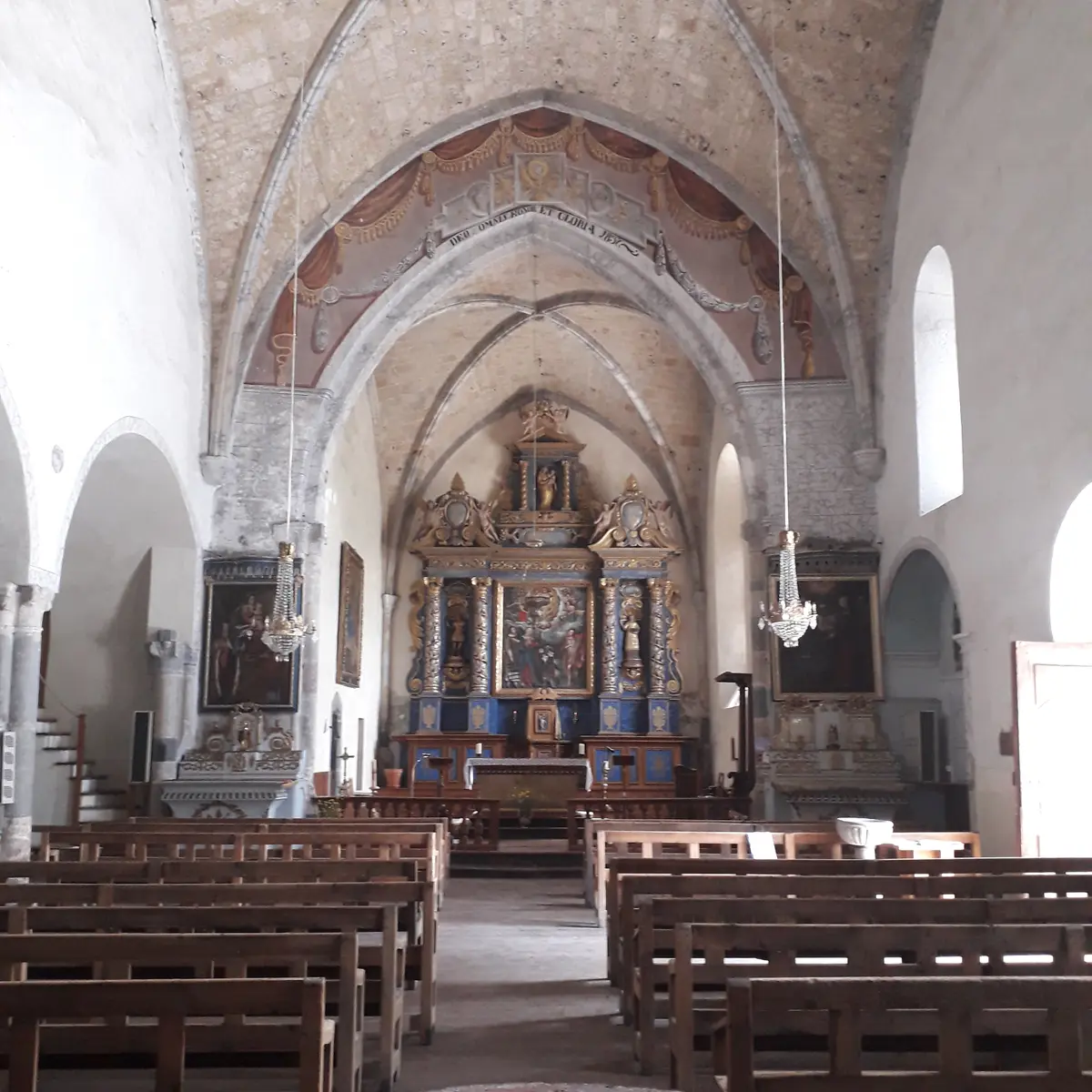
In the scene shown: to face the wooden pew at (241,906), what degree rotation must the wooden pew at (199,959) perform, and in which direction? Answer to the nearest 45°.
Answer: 0° — it already faces it

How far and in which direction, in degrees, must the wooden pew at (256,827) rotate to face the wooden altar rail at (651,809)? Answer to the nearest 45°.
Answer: approximately 45° to its right

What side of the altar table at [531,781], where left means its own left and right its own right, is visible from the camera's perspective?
front

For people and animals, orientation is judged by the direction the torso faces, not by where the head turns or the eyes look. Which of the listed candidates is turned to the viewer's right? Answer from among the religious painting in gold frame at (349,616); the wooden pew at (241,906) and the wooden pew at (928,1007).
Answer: the religious painting in gold frame

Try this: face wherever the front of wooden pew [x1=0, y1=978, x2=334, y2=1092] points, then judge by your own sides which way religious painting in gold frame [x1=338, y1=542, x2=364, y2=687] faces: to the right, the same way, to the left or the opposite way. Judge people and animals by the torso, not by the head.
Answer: to the right

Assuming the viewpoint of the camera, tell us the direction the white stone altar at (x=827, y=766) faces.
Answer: facing the viewer

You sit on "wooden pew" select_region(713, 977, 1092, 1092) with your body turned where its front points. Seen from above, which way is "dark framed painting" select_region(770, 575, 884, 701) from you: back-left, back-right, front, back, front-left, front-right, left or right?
front

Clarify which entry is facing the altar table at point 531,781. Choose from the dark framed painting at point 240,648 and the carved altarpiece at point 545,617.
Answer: the carved altarpiece

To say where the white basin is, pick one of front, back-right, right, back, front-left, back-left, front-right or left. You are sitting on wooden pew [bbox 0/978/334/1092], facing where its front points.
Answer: front-right

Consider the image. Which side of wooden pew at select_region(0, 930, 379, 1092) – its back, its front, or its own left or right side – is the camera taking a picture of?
back

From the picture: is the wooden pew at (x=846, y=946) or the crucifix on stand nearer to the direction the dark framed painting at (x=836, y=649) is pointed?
the wooden pew

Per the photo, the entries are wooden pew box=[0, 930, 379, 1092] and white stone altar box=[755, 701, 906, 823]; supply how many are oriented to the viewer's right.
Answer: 0

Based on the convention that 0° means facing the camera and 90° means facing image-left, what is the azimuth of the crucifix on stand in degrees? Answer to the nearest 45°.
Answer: approximately 0°

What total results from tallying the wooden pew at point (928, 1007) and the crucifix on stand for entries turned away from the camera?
1

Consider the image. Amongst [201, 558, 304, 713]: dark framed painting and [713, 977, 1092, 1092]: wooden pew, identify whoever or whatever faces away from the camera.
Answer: the wooden pew

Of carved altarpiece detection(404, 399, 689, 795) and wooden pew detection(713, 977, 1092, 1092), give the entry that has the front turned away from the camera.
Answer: the wooden pew

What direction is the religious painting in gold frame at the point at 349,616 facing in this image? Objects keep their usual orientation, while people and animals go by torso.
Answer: to the viewer's right

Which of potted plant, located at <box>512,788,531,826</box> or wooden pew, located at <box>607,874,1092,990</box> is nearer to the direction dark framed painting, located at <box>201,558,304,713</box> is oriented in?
the wooden pew

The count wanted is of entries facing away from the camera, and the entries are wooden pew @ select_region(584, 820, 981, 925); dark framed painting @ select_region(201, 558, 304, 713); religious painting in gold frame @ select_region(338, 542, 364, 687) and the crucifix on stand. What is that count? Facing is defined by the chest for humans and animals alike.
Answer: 1

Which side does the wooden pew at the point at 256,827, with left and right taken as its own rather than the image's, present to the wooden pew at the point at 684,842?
right
